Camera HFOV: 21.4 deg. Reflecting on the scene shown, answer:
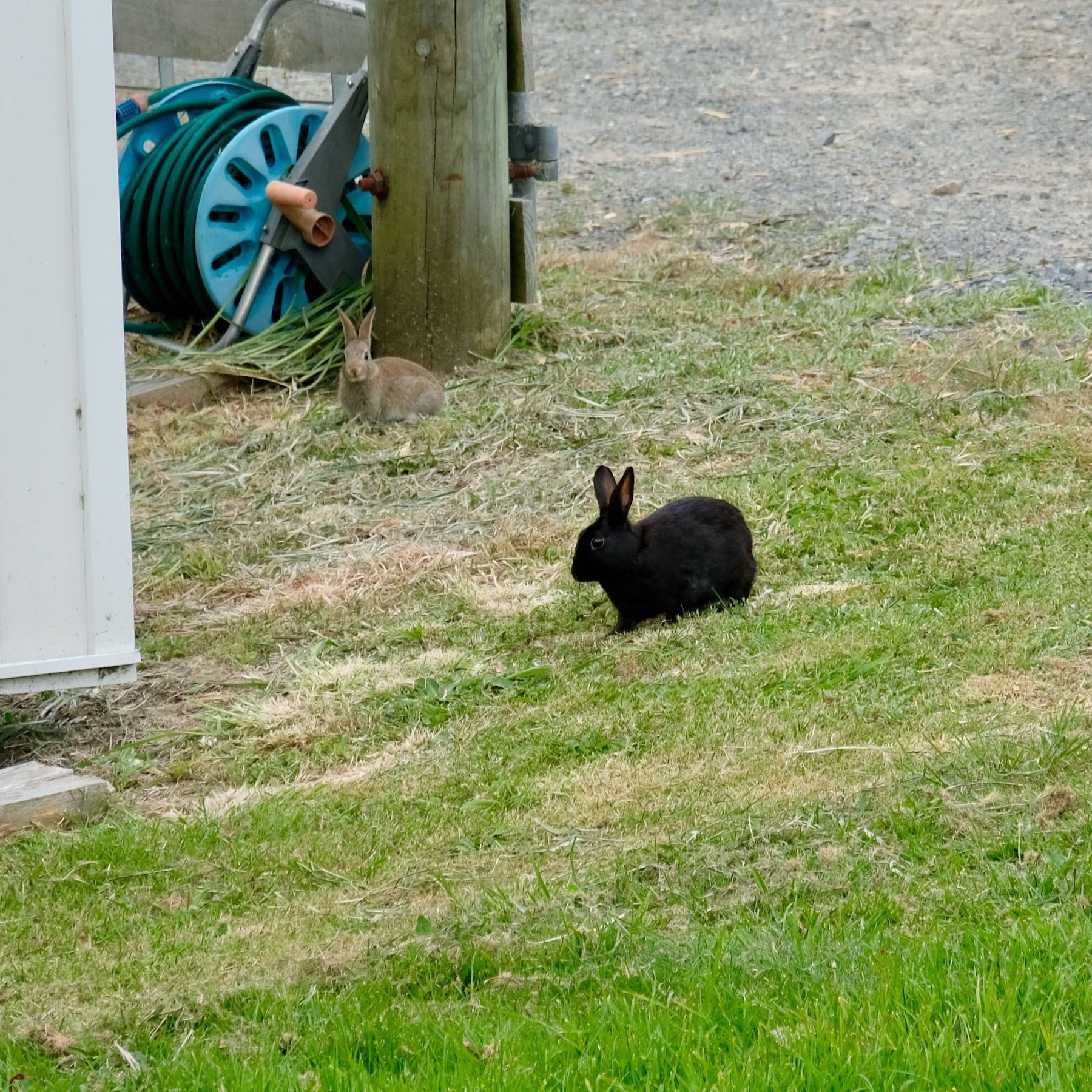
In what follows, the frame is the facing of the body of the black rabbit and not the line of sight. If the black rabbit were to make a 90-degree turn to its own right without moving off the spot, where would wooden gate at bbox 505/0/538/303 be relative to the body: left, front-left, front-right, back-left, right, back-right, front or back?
front

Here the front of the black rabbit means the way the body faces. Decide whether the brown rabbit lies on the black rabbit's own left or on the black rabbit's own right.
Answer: on the black rabbit's own right

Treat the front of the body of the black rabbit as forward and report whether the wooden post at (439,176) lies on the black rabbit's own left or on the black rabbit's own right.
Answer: on the black rabbit's own right

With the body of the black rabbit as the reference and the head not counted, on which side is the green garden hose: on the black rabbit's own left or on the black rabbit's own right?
on the black rabbit's own right

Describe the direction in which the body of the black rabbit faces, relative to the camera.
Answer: to the viewer's left
